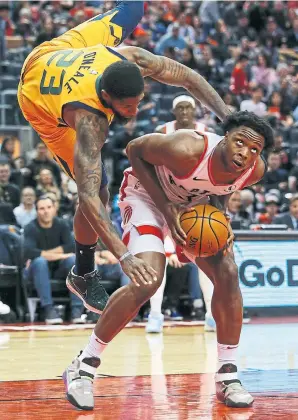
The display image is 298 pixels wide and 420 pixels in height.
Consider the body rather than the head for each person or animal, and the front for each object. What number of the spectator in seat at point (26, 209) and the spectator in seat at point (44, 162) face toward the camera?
2

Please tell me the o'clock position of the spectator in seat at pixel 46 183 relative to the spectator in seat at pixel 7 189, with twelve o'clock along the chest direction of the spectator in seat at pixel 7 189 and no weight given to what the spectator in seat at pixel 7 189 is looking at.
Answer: the spectator in seat at pixel 46 183 is roughly at 8 o'clock from the spectator in seat at pixel 7 189.

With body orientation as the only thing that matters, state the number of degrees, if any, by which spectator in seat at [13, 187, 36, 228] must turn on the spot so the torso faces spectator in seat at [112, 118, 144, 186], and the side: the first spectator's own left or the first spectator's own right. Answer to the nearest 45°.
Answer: approximately 135° to the first spectator's own left

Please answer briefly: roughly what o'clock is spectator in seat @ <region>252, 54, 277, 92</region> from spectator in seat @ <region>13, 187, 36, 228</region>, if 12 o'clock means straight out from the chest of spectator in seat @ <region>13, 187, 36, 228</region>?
spectator in seat @ <region>252, 54, 277, 92</region> is roughly at 7 o'clock from spectator in seat @ <region>13, 187, 36, 228</region>.

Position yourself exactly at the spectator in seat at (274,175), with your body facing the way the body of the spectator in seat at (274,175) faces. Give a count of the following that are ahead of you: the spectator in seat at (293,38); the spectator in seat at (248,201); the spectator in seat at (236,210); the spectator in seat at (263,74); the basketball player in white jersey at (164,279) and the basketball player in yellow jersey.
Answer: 4

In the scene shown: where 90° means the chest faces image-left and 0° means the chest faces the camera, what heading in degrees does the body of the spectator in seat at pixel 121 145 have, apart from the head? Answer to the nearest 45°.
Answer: approximately 0°

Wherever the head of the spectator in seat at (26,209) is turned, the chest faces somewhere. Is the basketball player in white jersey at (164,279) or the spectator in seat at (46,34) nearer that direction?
the basketball player in white jersey
